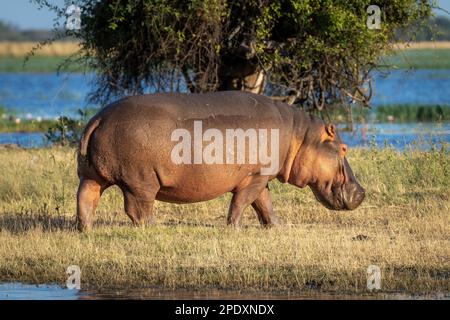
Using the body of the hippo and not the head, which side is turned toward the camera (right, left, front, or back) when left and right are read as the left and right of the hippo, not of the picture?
right

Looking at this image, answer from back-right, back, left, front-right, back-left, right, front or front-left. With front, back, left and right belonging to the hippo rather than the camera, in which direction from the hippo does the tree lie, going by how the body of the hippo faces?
left
